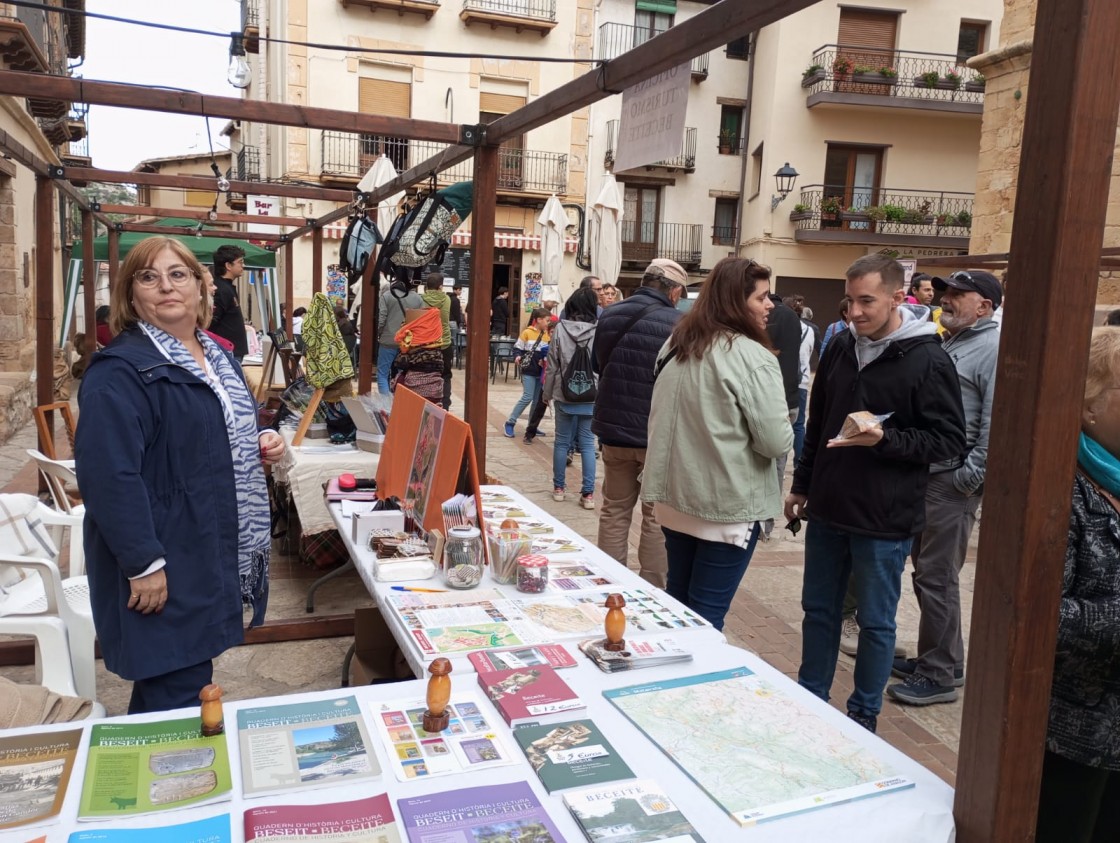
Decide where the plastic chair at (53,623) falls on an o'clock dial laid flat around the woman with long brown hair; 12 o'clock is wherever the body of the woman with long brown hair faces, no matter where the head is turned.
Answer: The plastic chair is roughly at 7 o'clock from the woman with long brown hair.

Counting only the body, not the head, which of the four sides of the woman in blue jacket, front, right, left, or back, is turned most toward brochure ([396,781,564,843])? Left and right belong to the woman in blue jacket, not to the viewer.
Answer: front

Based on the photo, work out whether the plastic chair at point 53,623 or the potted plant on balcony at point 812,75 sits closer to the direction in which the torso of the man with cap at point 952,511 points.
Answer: the plastic chair

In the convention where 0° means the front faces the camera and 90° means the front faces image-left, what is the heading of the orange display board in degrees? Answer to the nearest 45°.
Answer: approximately 45°

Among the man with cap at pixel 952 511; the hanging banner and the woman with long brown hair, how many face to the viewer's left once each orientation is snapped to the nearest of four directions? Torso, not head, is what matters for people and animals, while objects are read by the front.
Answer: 1

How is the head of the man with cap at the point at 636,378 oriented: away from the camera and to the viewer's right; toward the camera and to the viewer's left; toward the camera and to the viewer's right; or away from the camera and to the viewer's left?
away from the camera and to the viewer's right

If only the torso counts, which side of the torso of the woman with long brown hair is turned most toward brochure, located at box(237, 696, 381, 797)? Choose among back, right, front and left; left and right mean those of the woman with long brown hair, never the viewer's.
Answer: back

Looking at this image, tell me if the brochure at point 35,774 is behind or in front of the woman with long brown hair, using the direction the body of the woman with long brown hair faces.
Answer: behind

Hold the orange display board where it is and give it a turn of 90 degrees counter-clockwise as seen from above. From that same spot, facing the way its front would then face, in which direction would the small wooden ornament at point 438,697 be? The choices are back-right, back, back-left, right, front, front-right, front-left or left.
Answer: front-right

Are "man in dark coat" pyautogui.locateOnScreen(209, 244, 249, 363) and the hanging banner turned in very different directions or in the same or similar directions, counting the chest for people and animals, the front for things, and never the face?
same or similar directions

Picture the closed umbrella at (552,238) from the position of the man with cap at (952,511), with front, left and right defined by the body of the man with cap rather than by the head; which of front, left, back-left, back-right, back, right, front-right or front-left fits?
front-right

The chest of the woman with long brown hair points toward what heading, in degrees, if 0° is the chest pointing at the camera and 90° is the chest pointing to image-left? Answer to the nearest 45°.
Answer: approximately 225°

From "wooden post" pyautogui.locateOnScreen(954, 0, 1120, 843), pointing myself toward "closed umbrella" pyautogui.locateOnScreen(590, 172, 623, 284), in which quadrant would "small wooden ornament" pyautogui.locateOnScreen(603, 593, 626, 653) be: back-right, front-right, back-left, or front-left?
front-left

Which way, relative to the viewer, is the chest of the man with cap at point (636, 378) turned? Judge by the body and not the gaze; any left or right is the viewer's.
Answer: facing away from the viewer and to the right of the viewer
